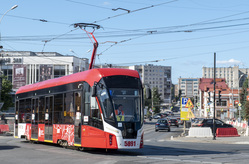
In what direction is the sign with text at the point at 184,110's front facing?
toward the camera

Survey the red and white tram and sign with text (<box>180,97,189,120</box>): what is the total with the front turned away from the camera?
0

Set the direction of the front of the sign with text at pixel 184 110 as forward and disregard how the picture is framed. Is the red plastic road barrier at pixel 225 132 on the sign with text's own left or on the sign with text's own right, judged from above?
on the sign with text's own left

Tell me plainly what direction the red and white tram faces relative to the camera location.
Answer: facing the viewer and to the right of the viewer

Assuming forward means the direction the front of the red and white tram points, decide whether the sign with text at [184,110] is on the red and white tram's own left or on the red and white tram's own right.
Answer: on the red and white tram's own left

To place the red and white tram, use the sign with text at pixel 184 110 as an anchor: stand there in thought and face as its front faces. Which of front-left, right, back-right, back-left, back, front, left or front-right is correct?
front

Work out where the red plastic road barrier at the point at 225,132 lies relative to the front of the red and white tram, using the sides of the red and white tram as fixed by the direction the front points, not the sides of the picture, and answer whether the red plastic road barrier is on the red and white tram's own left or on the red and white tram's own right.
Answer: on the red and white tram's own left

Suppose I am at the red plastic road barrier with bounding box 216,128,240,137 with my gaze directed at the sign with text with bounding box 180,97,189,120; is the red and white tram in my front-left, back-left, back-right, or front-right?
front-left

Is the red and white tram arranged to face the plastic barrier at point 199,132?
no

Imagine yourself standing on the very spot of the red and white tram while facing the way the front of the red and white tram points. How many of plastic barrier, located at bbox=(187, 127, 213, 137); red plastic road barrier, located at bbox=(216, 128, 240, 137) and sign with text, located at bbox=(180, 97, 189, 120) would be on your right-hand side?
0
